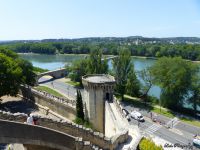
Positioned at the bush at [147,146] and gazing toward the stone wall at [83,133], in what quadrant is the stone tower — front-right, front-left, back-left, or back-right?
front-right

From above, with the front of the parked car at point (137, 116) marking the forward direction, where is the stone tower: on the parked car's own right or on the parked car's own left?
on the parked car's own right

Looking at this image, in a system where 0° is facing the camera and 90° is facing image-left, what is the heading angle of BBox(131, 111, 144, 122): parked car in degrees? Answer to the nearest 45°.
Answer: approximately 315°

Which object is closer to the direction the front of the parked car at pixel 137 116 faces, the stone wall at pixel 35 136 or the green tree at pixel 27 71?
the stone wall

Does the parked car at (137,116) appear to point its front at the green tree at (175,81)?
no

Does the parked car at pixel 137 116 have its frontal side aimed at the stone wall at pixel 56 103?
no

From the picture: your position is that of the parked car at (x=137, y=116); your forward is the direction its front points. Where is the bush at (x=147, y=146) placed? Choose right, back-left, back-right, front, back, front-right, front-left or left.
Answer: front-right

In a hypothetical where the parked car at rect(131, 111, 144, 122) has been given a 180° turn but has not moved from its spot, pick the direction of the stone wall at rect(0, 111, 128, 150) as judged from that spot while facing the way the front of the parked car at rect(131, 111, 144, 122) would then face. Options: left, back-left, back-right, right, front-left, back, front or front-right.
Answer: back-left
